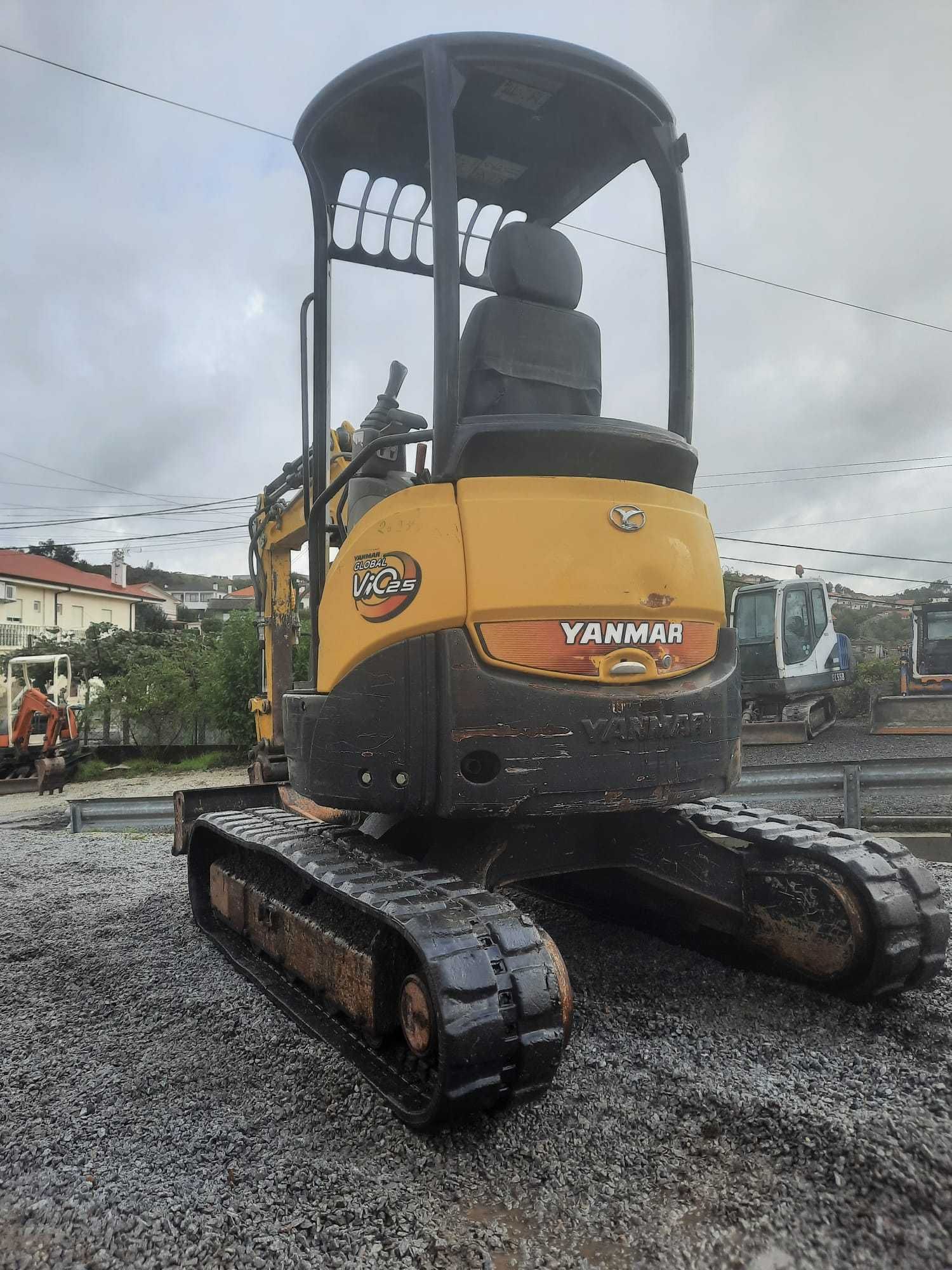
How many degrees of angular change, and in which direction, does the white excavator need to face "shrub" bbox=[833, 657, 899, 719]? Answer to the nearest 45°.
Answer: approximately 180°

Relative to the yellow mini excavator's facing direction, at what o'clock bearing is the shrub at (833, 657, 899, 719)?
The shrub is roughly at 2 o'clock from the yellow mini excavator.

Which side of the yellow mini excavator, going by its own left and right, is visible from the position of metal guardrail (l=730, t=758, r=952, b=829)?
right

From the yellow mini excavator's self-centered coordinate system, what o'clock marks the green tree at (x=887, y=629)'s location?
The green tree is roughly at 2 o'clock from the yellow mini excavator.

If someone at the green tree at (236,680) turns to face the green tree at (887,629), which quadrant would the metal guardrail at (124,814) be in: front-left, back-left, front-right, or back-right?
back-right

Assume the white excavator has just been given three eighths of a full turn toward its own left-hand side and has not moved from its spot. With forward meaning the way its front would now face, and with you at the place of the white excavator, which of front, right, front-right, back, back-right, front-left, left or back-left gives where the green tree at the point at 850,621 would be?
left
